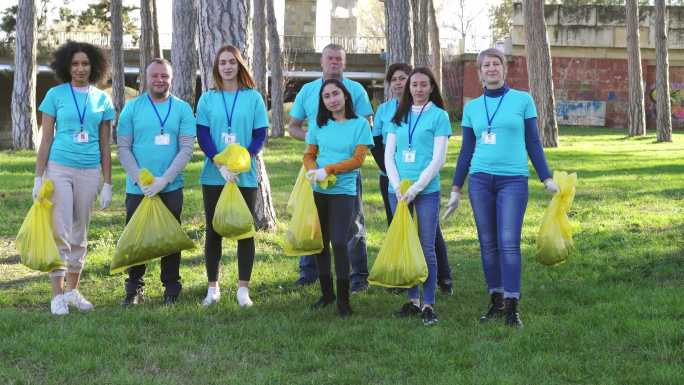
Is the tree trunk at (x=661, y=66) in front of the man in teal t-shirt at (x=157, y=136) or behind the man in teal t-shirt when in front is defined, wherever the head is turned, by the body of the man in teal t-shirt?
behind

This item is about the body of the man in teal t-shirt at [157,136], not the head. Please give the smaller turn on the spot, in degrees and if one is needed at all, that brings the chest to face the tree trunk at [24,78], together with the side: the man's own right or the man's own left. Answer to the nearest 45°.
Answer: approximately 180°

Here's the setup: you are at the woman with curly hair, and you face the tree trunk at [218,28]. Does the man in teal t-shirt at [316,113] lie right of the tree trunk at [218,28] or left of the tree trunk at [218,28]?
right

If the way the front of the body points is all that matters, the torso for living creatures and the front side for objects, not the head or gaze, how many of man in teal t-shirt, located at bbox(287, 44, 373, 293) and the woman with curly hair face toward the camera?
2

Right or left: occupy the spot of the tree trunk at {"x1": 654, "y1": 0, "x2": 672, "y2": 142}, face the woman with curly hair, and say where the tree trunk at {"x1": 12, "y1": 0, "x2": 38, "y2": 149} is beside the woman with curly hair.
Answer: right

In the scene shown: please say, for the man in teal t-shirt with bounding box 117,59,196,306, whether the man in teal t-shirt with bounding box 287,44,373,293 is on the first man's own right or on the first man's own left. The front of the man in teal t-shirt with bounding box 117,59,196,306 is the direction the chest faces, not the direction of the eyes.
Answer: on the first man's own left

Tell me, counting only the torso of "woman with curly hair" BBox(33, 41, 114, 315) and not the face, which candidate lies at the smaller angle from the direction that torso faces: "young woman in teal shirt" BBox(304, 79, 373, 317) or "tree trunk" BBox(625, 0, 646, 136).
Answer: the young woman in teal shirt

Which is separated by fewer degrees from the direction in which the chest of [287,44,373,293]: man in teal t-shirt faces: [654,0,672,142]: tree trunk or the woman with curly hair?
the woman with curly hair

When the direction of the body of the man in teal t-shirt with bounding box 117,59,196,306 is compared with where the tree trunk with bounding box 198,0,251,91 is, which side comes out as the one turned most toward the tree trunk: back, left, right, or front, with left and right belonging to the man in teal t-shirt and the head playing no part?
back
